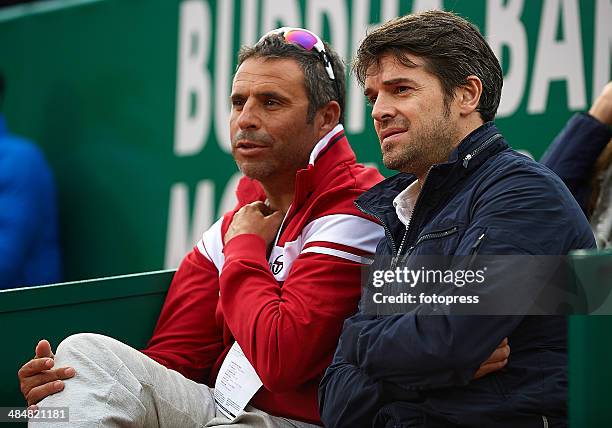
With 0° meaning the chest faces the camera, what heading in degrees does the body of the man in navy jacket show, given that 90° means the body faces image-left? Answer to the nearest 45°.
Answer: approximately 45°

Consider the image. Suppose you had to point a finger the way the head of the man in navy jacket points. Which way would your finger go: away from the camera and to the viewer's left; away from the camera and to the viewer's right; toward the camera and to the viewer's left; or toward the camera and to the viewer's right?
toward the camera and to the viewer's left

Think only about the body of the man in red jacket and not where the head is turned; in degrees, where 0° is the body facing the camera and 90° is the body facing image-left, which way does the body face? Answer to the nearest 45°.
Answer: approximately 45°

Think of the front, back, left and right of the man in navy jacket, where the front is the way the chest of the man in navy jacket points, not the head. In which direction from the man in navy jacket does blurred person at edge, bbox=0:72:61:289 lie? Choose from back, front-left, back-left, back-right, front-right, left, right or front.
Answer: right

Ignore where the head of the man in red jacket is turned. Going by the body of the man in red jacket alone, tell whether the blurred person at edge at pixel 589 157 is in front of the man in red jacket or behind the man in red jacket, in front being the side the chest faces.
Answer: behind

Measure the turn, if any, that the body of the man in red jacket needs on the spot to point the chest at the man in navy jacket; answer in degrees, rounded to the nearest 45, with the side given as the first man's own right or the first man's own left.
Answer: approximately 90° to the first man's own left

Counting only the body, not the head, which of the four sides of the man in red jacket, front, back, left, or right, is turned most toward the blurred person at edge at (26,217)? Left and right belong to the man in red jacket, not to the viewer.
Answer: right

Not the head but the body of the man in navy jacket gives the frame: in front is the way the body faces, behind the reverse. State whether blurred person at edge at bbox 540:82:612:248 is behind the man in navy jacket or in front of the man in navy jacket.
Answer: behind

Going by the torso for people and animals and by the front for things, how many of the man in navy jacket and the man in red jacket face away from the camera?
0

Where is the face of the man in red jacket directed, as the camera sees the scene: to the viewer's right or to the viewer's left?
to the viewer's left
